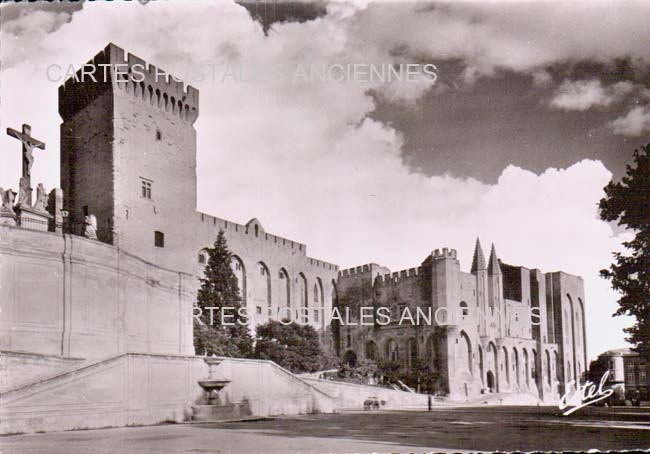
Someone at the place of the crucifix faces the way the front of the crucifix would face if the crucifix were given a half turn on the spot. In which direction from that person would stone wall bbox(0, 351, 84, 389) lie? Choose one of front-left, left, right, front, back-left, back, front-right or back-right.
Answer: back-left

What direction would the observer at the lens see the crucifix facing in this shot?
facing the viewer and to the right of the viewer

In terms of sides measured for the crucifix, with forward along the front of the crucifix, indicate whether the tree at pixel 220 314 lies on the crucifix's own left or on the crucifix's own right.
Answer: on the crucifix's own left

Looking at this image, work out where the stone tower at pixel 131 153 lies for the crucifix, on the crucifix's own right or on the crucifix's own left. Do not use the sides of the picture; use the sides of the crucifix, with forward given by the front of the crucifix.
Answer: on the crucifix's own left

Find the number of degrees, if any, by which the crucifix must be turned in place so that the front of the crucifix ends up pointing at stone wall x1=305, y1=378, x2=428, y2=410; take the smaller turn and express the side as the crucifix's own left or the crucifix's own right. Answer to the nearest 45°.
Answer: approximately 90° to the crucifix's own left

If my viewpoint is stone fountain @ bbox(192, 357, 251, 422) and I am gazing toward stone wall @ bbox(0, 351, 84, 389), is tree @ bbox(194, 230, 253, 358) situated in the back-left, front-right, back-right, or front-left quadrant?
back-right

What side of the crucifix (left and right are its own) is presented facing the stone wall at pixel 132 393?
front
